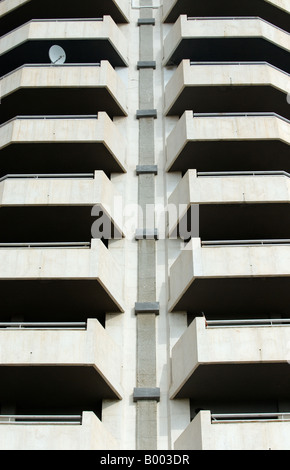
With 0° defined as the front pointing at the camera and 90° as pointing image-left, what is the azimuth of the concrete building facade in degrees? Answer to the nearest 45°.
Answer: approximately 0°
